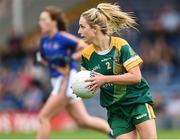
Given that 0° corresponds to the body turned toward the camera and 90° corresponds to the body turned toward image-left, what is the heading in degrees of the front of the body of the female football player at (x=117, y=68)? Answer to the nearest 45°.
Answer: approximately 45°

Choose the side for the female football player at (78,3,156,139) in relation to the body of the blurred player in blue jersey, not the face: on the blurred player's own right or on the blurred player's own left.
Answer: on the blurred player's own left

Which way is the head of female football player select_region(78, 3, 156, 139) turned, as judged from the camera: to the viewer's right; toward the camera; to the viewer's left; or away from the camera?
to the viewer's left

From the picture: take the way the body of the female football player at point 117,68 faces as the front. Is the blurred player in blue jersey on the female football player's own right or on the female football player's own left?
on the female football player's own right

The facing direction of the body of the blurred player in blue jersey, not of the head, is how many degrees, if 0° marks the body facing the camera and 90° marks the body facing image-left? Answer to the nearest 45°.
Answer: approximately 45°
